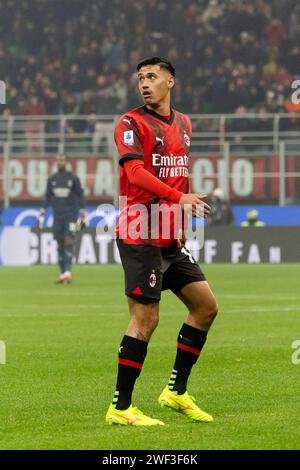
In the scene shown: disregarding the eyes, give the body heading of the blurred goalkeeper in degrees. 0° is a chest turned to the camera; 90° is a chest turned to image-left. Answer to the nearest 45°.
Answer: approximately 0°
